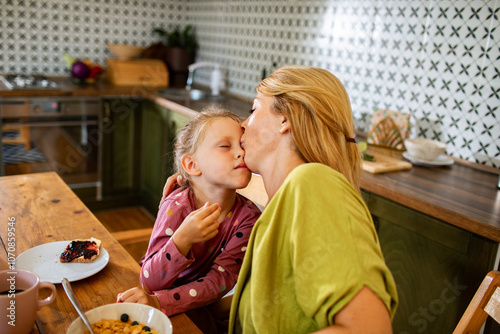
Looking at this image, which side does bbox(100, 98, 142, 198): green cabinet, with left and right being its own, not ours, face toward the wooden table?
front

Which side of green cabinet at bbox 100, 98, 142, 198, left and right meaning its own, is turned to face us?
front

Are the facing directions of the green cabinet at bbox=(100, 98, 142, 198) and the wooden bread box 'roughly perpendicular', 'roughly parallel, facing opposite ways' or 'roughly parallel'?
roughly parallel

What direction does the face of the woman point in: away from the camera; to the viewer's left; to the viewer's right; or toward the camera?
to the viewer's left

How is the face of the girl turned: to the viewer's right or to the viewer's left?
to the viewer's right

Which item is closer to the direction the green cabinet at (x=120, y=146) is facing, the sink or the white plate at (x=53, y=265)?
the white plate

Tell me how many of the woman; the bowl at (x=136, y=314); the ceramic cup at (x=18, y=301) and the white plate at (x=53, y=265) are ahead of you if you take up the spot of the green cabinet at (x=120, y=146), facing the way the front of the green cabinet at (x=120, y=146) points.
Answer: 4

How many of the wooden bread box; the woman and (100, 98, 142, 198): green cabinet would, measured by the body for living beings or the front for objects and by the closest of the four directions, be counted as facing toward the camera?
2

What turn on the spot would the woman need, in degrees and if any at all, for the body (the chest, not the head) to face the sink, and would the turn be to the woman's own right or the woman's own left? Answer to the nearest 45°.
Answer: approximately 90° to the woman's own right

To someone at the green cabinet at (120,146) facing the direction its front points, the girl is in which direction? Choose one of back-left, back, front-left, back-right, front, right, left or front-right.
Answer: front

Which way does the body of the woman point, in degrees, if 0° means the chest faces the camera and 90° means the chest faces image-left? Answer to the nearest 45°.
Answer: approximately 90°

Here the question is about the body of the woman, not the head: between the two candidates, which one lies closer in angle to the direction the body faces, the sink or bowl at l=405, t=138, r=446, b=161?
the sink

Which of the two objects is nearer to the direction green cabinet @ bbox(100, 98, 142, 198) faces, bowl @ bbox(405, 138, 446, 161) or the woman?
the woman

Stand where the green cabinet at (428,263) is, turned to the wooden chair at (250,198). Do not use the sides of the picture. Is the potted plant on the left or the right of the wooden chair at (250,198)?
right

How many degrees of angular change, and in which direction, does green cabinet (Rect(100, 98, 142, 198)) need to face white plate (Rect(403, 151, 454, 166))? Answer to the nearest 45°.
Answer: approximately 45° to its left
